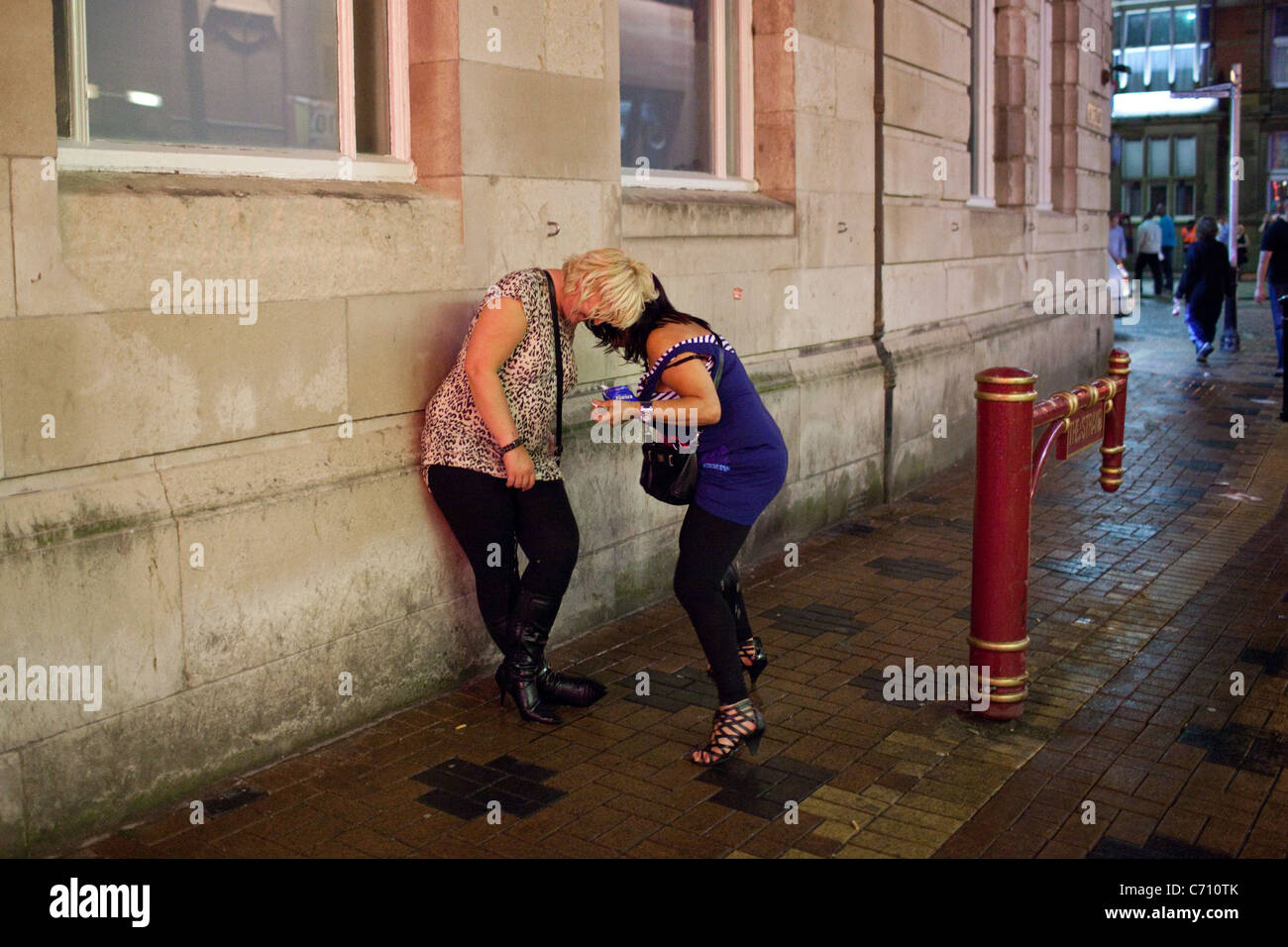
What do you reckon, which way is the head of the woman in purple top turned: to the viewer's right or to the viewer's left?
to the viewer's left

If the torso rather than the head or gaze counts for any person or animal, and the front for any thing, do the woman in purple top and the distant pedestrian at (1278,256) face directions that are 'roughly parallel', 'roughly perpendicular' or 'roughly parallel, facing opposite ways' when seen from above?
roughly perpendicular

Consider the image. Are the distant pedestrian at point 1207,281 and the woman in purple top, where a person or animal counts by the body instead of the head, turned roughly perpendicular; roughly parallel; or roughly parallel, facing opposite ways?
roughly perpendicular

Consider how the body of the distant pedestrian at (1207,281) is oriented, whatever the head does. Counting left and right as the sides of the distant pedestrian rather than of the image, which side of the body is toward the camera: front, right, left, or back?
back

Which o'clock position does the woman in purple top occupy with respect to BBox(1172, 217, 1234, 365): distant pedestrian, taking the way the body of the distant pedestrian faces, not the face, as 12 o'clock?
The woman in purple top is roughly at 6 o'clock from the distant pedestrian.

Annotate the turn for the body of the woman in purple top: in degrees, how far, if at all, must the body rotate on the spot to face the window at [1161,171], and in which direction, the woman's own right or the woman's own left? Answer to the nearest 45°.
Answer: approximately 90° to the woman's own right
